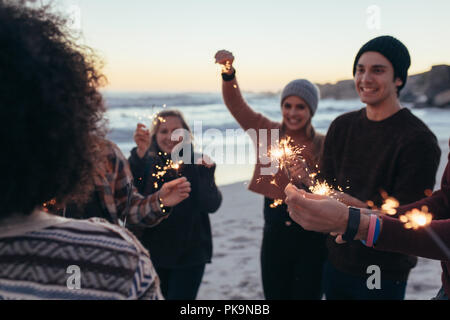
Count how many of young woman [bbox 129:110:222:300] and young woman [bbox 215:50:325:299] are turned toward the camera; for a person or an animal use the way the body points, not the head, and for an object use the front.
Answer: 2

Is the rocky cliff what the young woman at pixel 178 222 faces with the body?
no

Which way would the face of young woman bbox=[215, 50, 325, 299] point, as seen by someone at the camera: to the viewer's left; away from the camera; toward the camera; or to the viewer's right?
toward the camera

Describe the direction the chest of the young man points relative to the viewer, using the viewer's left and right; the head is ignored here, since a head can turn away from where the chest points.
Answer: facing the viewer and to the left of the viewer

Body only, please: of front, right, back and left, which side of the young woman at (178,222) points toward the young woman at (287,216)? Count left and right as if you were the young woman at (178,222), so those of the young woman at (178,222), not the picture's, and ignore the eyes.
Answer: left

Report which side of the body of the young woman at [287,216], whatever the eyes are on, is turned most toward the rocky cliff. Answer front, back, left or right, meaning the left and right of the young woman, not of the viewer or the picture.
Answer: back

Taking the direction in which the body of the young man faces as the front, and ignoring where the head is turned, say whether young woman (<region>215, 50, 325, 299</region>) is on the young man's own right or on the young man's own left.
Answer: on the young man's own right

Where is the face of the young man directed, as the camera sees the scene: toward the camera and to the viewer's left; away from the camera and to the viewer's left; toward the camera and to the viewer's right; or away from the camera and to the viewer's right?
toward the camera and to the viewer's left

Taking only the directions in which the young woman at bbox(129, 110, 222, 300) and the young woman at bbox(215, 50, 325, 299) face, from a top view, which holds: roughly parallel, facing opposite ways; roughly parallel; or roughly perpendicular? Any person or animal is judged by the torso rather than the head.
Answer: roughly parallel

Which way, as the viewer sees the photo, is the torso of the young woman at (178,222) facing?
toward the camera

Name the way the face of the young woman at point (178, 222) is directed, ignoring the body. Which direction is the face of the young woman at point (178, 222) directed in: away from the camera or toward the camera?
toward the camera

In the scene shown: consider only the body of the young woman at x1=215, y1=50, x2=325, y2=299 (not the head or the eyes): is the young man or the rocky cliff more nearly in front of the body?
the young man

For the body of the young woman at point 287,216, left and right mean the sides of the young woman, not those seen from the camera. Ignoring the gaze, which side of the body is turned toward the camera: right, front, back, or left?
front

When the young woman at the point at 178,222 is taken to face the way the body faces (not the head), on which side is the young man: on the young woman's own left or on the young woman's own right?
on the young woman's own left

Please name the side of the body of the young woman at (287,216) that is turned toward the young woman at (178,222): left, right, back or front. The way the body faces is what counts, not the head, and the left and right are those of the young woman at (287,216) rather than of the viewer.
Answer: right

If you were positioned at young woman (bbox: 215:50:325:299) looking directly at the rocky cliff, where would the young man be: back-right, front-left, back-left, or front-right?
back-right
